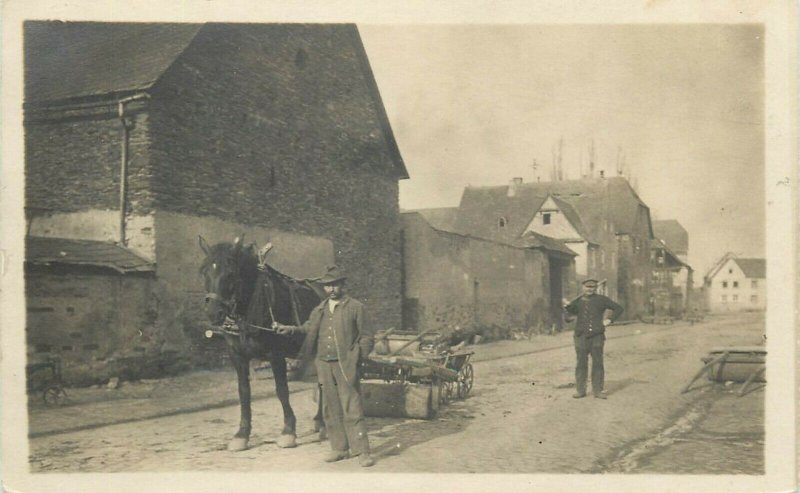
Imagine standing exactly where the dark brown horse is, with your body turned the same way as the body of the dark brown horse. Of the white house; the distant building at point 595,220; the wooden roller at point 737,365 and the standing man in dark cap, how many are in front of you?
0

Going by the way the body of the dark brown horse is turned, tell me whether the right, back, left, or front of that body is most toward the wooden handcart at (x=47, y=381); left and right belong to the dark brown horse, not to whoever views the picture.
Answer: right

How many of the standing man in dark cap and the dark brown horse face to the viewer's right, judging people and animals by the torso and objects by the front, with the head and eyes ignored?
0

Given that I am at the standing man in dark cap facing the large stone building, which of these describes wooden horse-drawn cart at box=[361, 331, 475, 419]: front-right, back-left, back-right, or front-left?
front-left

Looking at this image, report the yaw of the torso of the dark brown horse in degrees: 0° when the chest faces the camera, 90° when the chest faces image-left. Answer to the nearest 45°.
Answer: approximately 45°

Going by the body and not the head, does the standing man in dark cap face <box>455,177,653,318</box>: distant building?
no

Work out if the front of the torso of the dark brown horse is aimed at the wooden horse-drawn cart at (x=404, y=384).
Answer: no

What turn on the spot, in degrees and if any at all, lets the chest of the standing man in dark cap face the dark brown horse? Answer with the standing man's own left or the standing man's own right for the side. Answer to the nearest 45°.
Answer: approximately 45° to the standing man's own right

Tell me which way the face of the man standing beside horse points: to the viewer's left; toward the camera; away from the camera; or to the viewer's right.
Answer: toward the camera

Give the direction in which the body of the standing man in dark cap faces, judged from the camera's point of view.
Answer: toward the camera

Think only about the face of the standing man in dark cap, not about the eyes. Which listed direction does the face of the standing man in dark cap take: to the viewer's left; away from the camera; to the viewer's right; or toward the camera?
toward the camera

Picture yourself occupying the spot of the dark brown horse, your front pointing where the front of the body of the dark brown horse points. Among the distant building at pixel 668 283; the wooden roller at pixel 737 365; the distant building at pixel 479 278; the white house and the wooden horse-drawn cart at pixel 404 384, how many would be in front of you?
0

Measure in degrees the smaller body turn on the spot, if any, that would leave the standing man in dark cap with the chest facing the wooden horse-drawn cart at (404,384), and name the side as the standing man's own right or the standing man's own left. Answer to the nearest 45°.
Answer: approximately 45° to the standing man's own right

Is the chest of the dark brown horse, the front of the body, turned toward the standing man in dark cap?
no

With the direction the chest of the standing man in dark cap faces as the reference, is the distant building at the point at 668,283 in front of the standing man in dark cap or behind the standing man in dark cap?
behind
